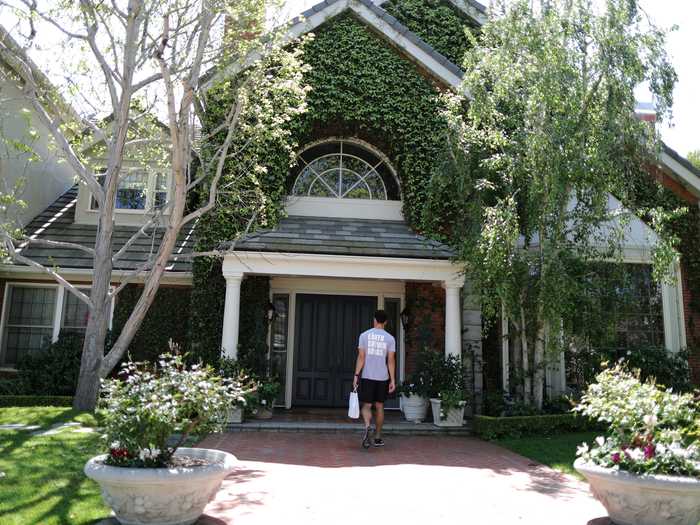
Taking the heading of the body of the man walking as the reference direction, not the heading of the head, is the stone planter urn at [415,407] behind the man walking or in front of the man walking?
in front

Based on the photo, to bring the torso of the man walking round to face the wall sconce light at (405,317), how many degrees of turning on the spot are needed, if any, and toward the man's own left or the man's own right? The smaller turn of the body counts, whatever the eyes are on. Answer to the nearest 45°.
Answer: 0° — they already face it

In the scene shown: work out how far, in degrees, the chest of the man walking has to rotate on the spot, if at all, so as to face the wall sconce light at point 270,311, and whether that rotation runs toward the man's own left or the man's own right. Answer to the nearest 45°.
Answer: approximately 45° to the man's own left

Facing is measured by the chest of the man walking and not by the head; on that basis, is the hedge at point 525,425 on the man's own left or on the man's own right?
on the man's own right

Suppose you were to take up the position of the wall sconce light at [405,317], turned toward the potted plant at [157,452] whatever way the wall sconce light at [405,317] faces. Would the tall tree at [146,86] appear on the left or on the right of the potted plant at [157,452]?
right

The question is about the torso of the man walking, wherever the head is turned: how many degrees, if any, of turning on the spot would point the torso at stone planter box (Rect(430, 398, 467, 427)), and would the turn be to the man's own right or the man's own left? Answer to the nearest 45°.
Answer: approximately 45° to the man's own right

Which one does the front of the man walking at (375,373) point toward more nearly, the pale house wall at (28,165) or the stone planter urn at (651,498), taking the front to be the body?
the pale house wall

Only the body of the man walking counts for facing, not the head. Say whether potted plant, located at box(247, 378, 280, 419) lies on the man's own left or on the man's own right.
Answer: on the man's own left

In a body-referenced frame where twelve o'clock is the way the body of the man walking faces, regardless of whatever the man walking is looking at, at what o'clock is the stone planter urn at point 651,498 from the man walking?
The stone planter urn is roughly at 5 o'clock from the man walking.

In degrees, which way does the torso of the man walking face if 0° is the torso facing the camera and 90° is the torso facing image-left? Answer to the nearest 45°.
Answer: approximately 180°

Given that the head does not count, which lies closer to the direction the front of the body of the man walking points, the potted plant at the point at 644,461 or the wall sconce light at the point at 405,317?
the wall sconce light

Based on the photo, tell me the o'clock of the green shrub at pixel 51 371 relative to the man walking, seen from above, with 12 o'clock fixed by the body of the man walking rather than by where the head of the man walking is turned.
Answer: The green shrub is roughly at 10 o'clock from the man walking.

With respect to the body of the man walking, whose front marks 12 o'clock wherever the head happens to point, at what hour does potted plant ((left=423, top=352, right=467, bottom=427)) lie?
The potted plant is roughly at 1 o'clock from the man walking.

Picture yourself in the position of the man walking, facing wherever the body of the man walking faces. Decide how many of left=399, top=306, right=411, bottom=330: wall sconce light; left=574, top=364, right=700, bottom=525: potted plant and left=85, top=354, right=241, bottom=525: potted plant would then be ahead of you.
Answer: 1
